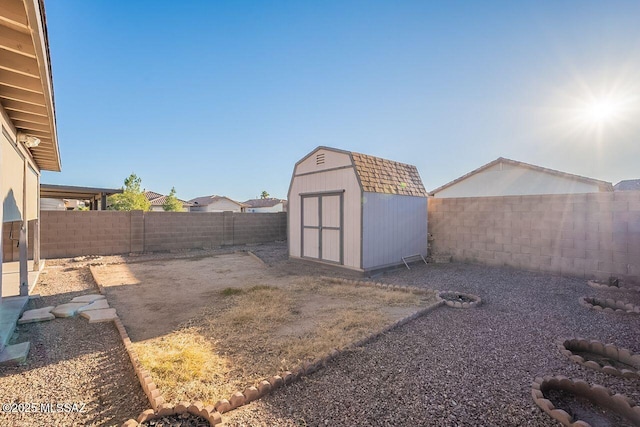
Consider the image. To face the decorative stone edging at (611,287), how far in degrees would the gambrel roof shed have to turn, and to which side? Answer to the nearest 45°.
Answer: approximately 90° to its left

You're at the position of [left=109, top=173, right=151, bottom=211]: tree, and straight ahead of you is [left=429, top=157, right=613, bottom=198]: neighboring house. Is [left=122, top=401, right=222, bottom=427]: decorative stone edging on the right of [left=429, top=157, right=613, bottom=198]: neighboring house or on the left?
right

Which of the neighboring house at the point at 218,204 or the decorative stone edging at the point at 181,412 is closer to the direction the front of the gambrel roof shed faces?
the decorative stone edging

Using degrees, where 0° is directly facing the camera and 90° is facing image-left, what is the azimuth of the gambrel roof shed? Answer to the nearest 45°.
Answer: approximately 45°

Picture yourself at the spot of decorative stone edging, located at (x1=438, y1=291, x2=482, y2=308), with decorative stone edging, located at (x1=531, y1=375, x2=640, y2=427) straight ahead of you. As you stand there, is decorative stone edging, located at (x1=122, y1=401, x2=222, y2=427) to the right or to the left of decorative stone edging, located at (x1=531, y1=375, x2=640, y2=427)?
right

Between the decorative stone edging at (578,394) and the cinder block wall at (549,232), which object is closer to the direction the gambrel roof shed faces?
the decorative stone edging

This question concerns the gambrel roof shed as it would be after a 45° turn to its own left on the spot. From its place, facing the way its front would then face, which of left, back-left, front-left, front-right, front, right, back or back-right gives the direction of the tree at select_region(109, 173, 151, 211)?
back-right

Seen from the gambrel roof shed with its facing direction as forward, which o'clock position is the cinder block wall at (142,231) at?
The cinder block wall is roughly at 2 o'clock from the gambrel roof shed.

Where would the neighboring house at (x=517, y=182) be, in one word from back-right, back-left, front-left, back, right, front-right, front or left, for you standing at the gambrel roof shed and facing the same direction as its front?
back

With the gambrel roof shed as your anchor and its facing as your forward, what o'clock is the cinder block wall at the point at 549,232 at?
The cinder block wall is roughly at 8 o'clock from the gambrel roof shed.

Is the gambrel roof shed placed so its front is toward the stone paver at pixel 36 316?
yes

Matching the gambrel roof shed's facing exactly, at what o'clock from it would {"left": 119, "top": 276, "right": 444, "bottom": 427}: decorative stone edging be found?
The decorative stone edging is roughly at 11 o'clock from the gambrel roof shed.

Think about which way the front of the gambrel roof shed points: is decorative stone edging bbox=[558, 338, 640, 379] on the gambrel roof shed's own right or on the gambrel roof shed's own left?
on the gambrel roof shed's own left

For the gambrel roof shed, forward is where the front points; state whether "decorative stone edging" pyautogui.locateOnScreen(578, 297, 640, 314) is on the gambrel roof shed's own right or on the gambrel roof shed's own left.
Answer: on the gambrel roof shed's own left

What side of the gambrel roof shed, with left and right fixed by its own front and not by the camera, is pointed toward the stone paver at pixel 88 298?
front

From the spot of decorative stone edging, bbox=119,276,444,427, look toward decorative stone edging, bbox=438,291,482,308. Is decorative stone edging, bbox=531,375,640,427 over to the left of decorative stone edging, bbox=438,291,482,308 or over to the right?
right
